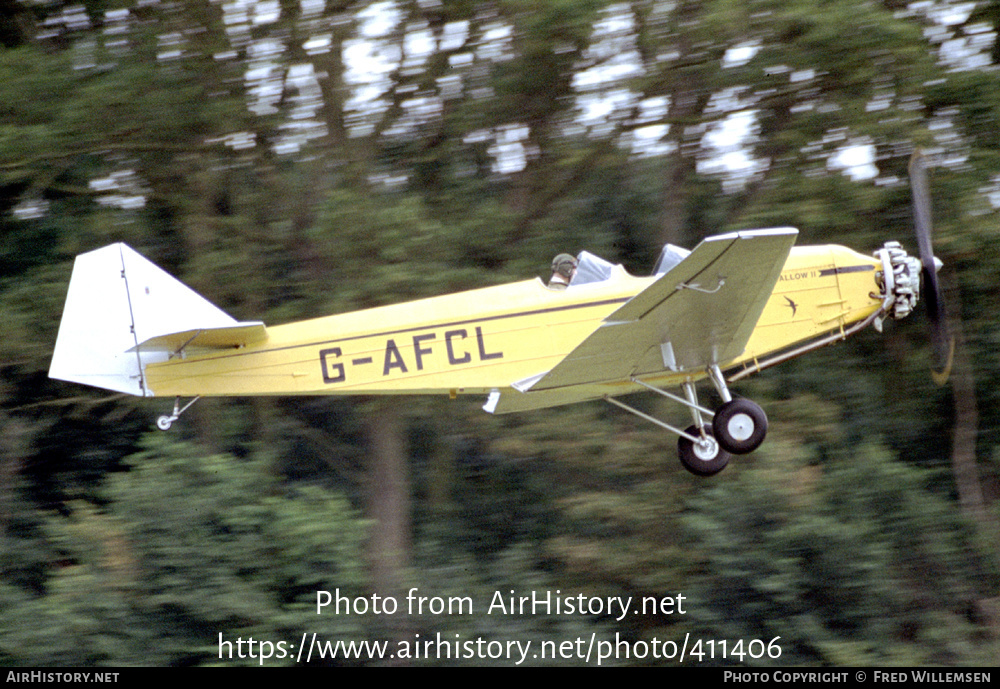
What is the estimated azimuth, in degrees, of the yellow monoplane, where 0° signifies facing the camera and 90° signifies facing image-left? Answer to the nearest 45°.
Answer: approximately 270°
